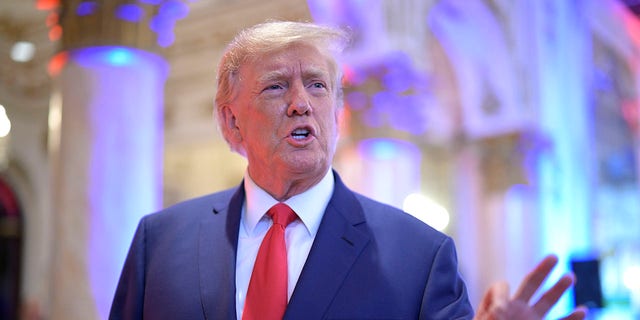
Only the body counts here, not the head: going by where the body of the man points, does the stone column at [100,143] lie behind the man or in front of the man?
behind

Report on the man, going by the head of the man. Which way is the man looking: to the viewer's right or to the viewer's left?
to the viewer's right

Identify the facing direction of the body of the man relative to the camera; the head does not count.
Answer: toward the camera
